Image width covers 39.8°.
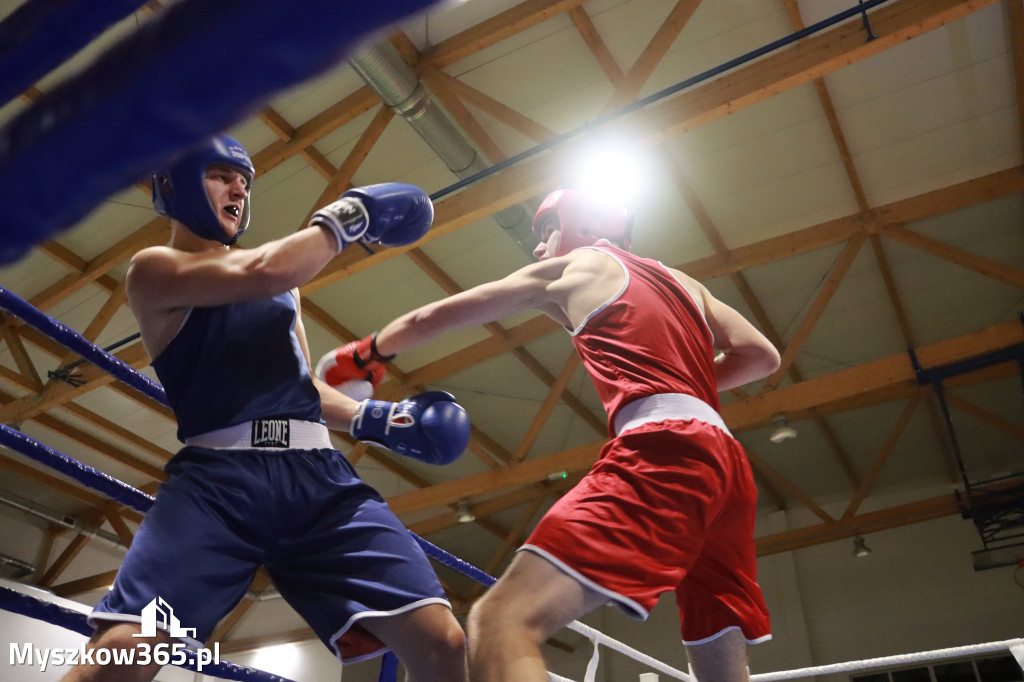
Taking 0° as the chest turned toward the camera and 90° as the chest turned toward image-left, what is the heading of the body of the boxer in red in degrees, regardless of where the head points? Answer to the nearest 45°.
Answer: approximately 135°

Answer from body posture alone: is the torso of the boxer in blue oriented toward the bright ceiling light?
no

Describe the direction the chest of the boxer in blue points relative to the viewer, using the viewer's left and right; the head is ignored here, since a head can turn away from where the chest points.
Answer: facing the viewer and to the right of the viewer

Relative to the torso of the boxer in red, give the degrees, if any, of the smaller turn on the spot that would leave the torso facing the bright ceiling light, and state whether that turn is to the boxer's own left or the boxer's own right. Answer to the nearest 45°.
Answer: approximately 45° to the boxer's own right

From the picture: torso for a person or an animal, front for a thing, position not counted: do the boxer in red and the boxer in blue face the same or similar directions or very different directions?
very different directions
